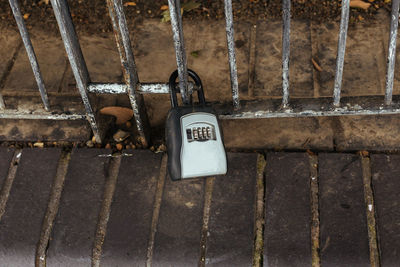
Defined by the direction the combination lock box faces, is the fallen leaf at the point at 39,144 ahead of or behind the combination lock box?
behind

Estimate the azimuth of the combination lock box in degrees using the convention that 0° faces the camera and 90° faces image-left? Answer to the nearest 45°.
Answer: approximately 315°
